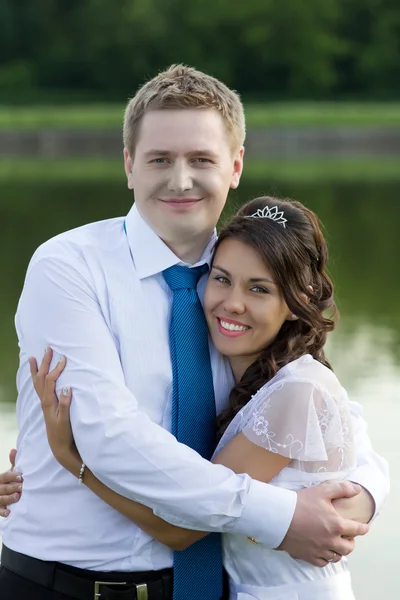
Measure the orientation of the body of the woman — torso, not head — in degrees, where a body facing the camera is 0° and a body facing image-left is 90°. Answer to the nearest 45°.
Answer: approximately 90°
